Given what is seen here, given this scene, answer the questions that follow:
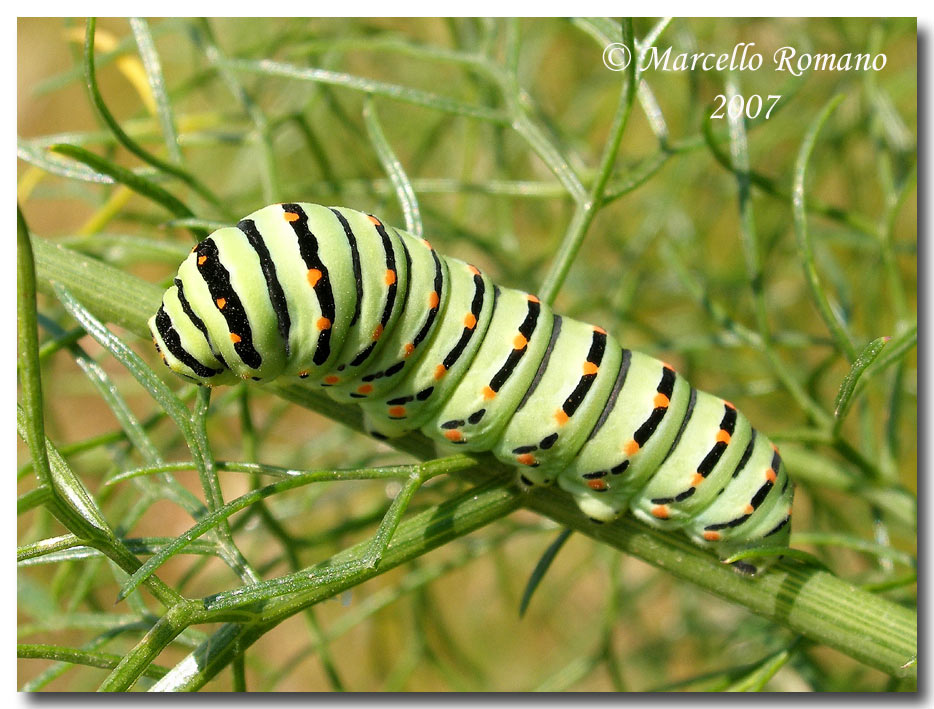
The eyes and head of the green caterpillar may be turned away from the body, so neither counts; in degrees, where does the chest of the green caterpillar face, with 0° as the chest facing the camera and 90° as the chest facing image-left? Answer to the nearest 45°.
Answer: approximately 90°

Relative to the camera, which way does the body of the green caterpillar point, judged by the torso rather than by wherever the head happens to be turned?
to the viewer's left
